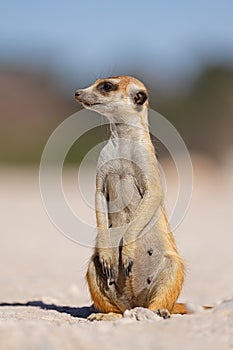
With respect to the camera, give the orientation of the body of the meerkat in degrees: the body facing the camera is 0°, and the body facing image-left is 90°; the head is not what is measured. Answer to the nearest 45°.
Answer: approximately 45°
